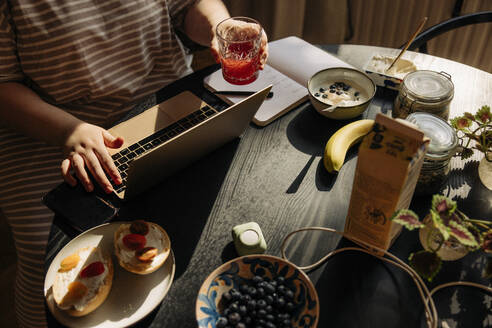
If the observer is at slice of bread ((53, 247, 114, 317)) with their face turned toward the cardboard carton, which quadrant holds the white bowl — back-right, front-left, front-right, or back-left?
front-left

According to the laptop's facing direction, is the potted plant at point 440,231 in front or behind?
behind

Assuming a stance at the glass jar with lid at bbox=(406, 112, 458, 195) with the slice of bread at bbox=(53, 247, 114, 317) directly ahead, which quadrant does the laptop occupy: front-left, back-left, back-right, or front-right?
front-right

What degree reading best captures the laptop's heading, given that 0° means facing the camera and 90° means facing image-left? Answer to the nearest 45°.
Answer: approximately 135°

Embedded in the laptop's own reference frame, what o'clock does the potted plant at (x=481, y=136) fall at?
The potted plant is roughly at 5 o'clock from the laptop.

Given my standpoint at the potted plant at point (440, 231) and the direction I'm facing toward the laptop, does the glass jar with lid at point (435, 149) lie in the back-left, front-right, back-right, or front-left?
front-right
